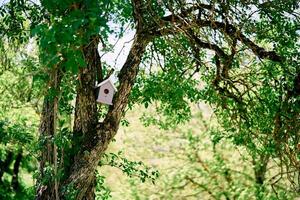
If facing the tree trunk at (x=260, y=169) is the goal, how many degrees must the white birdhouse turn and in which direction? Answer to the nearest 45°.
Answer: approximately 135° to its left

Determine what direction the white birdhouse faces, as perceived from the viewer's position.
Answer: facing the viewer

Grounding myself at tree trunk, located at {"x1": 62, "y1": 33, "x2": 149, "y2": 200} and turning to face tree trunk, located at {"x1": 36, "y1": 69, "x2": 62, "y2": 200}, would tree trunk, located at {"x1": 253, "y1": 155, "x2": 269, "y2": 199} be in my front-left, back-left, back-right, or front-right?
back-right

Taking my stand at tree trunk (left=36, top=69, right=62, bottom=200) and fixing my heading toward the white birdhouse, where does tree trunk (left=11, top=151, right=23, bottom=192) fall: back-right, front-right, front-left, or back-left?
back-left
